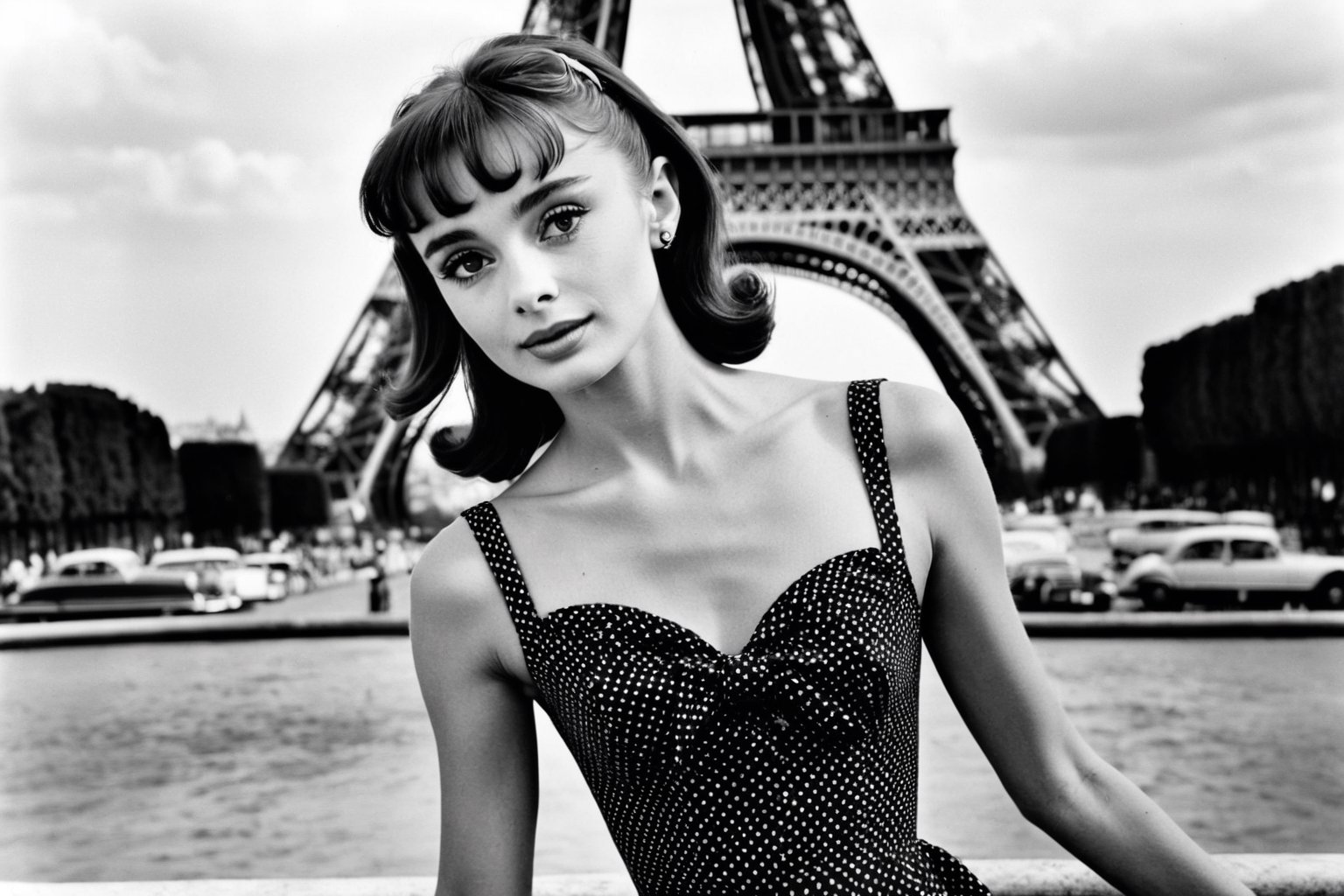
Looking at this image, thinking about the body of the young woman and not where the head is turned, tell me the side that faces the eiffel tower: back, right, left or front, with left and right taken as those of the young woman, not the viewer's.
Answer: back

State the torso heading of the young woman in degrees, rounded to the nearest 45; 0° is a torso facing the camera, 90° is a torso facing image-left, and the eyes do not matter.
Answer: approximately 0°

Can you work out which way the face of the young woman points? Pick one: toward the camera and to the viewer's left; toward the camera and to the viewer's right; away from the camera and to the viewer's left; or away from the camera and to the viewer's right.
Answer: toward the camera and to the viewer's left

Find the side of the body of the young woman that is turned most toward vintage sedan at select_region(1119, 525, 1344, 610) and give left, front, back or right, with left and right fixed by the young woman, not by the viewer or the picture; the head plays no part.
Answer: back

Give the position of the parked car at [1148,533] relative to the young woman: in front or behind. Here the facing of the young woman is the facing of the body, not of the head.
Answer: behind

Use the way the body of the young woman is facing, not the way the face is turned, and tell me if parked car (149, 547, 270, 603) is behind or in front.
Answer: behind

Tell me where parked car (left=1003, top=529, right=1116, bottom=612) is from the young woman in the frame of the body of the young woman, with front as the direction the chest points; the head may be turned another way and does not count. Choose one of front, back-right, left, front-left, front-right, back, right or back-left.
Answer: back

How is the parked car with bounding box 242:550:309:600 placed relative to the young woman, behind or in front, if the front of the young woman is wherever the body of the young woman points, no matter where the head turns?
behind
